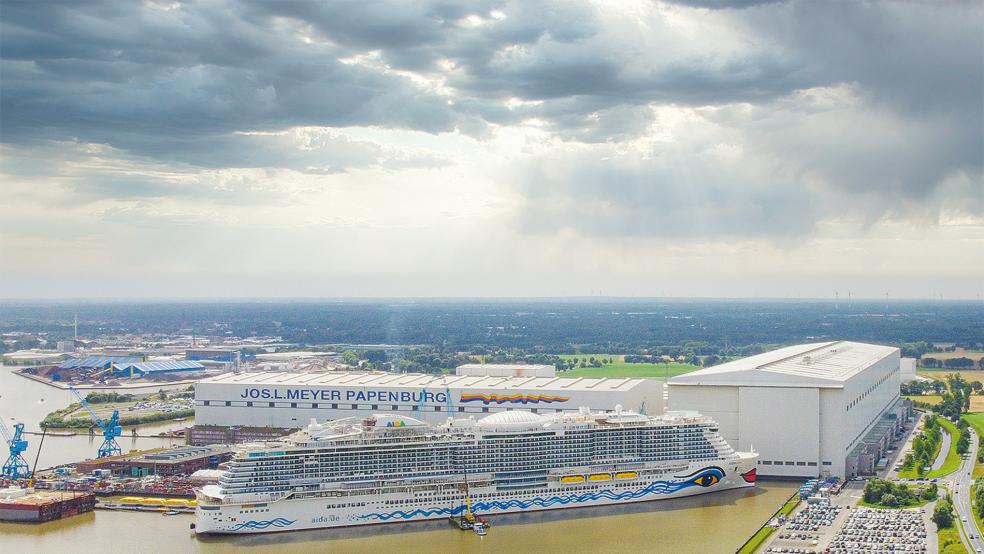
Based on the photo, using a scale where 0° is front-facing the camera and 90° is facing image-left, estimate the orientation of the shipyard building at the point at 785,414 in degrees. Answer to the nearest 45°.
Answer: approximately 45°

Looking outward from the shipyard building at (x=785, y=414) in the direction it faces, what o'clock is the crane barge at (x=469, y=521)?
The crane barge is roughly at 12 o'clock from the shipyard building.

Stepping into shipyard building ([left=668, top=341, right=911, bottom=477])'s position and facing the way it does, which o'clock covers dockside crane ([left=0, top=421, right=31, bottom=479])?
The dockside crane is roughly at 1 o'clock from the shipyard building.

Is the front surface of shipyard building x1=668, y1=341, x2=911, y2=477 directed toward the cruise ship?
yes

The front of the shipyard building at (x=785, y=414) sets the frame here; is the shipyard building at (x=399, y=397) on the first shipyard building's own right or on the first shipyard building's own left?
on the first shipyard building's own right

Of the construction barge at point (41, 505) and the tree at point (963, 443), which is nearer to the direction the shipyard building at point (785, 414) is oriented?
the construction barge

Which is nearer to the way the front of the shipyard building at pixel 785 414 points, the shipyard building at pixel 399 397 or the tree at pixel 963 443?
the shipyard building
